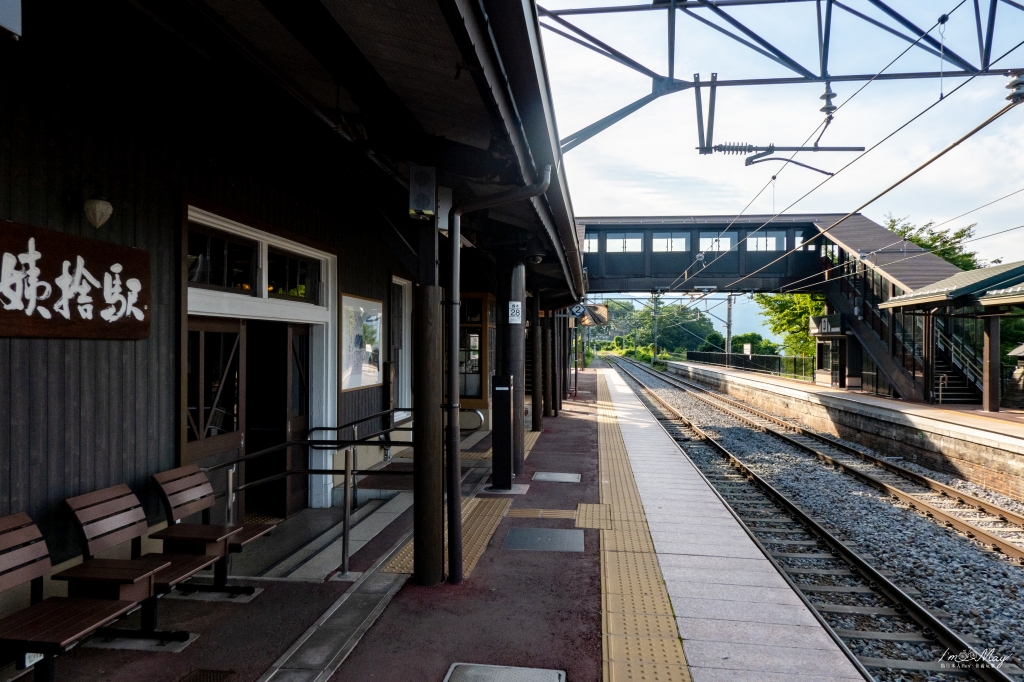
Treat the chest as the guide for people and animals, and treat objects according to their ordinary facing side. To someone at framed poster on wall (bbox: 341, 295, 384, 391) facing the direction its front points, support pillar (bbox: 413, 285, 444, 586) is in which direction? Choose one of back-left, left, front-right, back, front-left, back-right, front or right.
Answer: front-right

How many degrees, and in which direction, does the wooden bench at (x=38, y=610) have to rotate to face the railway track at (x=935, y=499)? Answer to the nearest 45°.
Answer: approximately 45° to its left

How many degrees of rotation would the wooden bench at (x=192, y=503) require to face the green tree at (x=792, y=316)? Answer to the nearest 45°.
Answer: approximately 90° to its left

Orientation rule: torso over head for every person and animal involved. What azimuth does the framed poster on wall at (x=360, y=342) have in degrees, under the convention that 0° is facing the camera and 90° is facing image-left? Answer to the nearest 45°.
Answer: approximately 315°

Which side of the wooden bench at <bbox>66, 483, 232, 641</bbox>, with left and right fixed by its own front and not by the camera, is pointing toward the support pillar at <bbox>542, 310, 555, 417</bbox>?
left

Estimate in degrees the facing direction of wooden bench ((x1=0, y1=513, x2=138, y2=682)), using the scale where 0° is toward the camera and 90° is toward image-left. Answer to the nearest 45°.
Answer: approximately 315°

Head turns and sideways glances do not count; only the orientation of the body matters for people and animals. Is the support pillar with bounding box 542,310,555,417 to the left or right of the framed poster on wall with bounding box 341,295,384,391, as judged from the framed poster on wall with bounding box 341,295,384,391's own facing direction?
on its left
